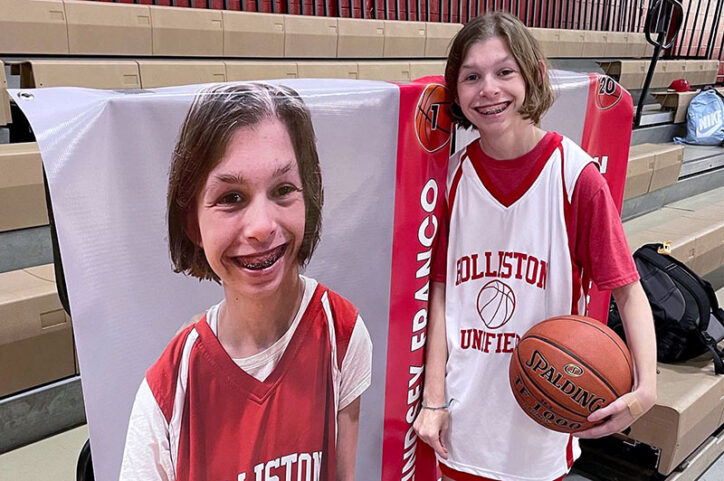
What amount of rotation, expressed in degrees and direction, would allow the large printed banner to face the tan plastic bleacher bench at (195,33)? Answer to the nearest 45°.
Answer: approximately 180°

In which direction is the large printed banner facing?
toward the camera

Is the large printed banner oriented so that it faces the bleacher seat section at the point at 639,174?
no

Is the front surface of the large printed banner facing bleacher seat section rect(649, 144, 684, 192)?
no

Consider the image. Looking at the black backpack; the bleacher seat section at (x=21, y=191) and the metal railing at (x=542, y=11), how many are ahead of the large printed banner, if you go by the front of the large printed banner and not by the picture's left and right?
0

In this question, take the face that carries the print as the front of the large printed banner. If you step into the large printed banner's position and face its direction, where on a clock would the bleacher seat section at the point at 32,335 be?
The bleacher seat section is roughly at 4 o'clock from the large printed banner.

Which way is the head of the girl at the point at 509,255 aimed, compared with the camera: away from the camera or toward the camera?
toward the camera

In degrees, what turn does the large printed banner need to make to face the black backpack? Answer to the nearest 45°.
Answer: approximately 135° to its left

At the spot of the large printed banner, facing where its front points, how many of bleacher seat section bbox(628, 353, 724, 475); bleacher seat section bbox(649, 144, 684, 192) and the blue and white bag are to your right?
0

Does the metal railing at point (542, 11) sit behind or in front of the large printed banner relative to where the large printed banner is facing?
behind

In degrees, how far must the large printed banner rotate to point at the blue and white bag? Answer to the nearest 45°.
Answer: approximately 135° to its left

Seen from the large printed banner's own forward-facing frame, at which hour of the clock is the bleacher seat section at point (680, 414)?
The bleacher seat section is roughly at 8 o'clock from the large printed banner.
